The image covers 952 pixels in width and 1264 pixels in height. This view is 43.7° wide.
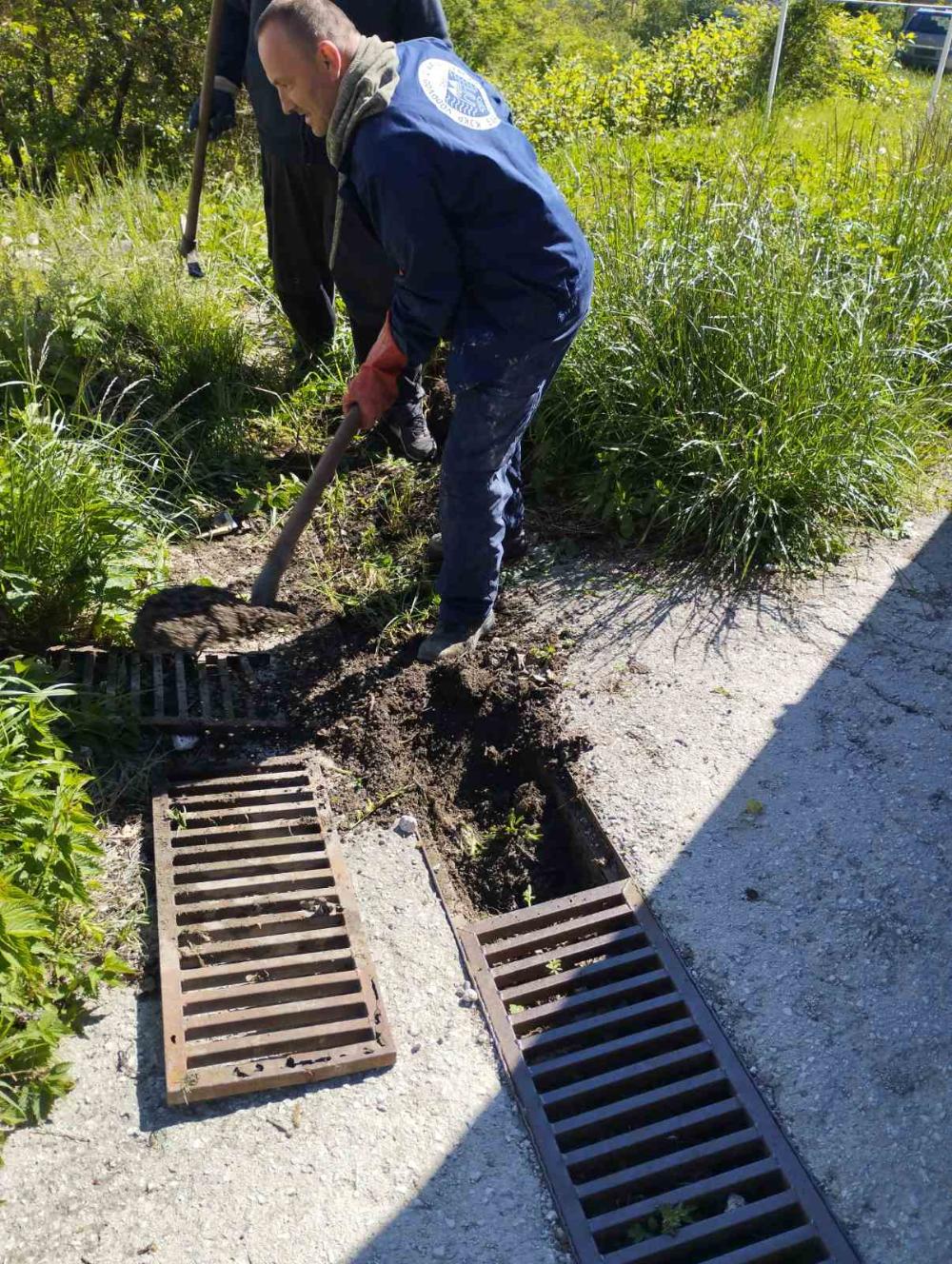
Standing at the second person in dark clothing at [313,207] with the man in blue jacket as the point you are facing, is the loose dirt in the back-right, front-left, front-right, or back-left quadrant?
front-right

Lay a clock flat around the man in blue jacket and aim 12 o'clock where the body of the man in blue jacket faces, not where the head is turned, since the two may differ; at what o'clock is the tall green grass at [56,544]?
The tall green grass is roughly at 12 o'clock from the man in blue jacket.

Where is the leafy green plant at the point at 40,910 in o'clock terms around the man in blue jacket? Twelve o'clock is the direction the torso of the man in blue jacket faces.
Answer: The leafy green plant is roughly at 10 o'clock from the man in blue jacket.

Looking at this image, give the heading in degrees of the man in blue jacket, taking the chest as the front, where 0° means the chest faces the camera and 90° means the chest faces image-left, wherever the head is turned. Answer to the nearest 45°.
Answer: approximately 90°

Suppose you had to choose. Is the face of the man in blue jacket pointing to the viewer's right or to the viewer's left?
to the viewer's left
